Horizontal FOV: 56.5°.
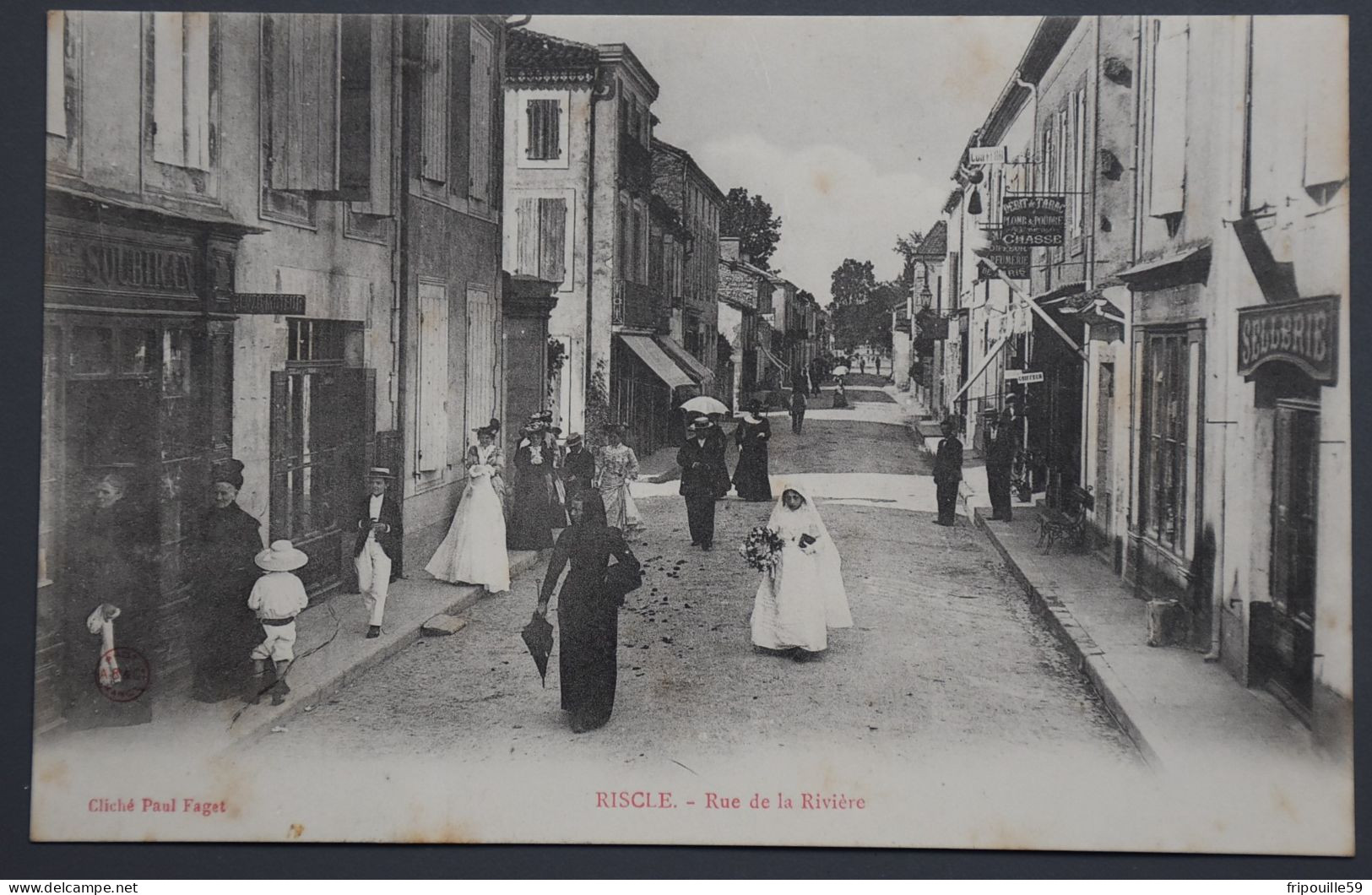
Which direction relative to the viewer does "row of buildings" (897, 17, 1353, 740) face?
to the viewer's left

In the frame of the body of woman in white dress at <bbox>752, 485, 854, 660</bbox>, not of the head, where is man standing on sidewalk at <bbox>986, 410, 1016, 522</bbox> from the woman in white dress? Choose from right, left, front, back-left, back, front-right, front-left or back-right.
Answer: back-left

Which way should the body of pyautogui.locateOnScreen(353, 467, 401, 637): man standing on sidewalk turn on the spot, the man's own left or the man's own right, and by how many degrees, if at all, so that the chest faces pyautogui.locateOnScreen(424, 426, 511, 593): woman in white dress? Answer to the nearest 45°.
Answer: approximately 90° to the man's own left
